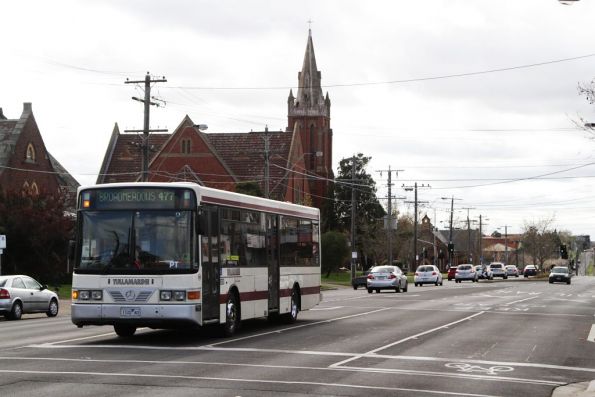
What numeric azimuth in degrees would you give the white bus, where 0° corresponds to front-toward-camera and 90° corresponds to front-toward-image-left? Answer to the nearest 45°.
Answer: approximately 45°

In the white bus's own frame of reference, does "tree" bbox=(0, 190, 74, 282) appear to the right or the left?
on its right

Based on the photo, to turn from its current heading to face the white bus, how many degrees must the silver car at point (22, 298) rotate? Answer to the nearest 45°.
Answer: approximately 135° to its right
